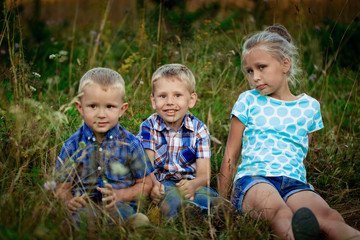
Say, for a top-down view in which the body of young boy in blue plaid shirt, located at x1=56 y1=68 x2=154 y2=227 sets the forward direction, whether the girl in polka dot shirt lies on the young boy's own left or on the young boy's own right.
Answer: on the young boy's own left

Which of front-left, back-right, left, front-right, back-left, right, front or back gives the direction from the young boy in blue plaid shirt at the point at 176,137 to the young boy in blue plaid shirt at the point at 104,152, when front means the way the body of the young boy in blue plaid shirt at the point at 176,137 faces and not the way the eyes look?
front-right

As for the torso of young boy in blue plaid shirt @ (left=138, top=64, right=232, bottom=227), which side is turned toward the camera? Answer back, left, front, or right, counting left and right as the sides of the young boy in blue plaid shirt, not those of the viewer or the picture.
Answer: front

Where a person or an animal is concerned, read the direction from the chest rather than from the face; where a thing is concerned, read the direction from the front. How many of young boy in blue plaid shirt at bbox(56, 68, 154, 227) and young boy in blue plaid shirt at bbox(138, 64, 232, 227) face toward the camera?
2

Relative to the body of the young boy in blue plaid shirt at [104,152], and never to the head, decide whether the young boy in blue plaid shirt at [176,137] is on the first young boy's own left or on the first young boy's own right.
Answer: on the first young boy's own left
